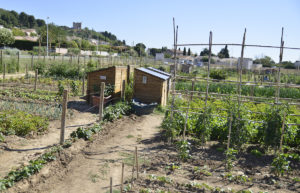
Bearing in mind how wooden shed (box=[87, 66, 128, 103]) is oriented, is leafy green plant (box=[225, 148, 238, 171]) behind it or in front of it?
in front

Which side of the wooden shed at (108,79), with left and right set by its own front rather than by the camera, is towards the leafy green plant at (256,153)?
front

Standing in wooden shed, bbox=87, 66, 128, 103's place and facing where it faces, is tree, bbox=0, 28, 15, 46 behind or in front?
behind

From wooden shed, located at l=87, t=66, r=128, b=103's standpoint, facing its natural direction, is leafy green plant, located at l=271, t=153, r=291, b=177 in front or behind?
in front

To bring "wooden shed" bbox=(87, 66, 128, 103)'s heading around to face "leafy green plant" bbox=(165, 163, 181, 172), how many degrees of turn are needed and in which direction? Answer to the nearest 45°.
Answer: approximately 45° to its right

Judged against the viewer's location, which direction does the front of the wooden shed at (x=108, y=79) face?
facing the viewer and to the right of the viewer
